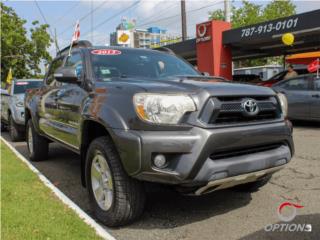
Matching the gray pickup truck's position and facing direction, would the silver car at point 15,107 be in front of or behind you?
behind

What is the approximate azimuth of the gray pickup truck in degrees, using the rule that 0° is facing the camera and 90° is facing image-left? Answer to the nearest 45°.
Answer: approximately 315°

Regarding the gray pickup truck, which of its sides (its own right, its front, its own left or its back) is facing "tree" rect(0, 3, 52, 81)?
back

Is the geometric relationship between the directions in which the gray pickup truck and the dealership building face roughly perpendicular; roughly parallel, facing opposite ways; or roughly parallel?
roughly perpendicular

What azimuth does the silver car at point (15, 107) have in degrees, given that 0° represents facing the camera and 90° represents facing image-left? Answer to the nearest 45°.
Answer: approximately 315°

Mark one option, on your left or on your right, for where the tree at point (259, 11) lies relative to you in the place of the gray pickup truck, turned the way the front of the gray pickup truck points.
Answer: on your left

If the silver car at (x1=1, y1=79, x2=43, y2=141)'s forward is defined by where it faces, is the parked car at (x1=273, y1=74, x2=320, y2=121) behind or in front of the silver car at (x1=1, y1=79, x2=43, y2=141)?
in front
